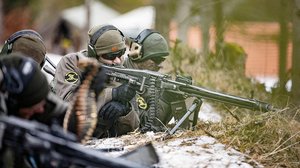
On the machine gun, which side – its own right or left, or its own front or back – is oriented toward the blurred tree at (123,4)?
left

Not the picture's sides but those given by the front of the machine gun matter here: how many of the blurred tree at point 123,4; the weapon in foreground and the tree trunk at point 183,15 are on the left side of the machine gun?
2

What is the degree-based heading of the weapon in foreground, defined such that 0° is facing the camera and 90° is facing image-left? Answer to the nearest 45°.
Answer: approximately 270°

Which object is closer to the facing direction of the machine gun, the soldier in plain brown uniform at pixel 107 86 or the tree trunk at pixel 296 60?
the tree trunk

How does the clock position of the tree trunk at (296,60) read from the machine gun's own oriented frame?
The tree trunk is roughly at 11 o'clock from the machine gun.

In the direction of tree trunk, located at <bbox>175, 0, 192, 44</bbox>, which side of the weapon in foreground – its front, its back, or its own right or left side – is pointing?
left

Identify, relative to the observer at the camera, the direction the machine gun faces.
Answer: facing to the right of the viewer

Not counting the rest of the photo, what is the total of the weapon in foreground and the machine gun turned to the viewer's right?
2

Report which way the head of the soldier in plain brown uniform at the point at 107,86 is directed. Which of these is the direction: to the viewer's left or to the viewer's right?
to the viewer's right

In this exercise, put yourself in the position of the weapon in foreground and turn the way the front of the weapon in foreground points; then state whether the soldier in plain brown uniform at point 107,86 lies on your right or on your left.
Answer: on your left

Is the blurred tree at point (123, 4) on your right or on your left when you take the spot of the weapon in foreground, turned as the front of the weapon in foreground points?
on your left

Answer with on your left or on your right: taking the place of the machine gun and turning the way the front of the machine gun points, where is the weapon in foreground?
on your right
